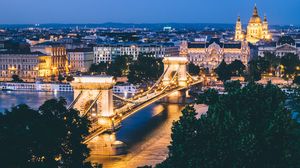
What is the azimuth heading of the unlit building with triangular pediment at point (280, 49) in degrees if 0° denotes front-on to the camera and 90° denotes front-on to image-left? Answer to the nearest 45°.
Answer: approximately 0°

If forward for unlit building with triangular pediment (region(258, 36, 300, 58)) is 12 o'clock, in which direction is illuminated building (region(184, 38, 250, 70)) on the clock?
illuminated building (region(184, 38, 250, 70)) is roughly at 2 o'clock from unlit building with triangular pediment (region(258, 36, 300, 58)).

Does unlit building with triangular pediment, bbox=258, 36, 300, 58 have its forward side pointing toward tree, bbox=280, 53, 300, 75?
yes

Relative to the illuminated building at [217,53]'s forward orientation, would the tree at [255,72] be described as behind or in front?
in front

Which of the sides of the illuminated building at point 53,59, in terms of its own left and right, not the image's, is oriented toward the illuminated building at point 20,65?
right

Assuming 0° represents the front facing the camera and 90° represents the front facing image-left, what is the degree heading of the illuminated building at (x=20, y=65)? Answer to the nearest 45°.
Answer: approximately 0°

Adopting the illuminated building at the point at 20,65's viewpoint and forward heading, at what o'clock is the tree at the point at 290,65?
The tree is roughly at 10 o'clock from the illuminated building.

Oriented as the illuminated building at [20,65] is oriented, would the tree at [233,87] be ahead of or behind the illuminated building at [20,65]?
ahead

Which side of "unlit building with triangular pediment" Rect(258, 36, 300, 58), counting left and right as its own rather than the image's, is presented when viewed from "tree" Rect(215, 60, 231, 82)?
front

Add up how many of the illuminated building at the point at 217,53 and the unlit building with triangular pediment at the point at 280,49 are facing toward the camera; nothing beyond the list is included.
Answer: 2
